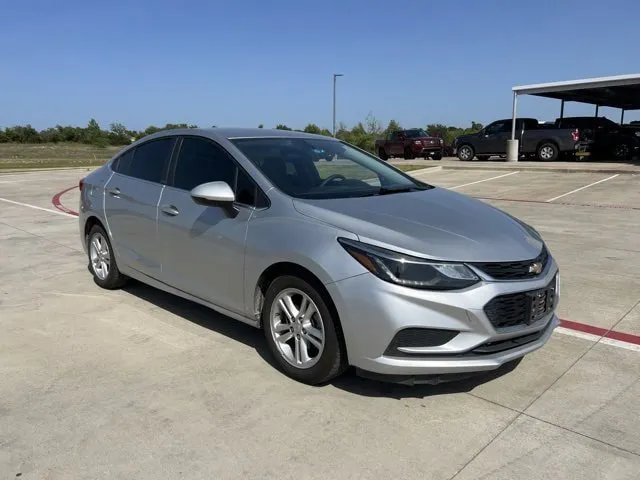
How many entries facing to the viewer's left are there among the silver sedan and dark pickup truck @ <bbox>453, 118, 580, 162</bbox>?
1

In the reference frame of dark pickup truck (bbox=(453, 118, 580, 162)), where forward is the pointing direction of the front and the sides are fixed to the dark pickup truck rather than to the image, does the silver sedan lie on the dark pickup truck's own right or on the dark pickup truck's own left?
on the dark pickup truck's own left

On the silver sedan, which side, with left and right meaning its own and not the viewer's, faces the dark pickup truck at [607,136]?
left

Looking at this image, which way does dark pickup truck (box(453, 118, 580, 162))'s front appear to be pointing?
to the viewer's left

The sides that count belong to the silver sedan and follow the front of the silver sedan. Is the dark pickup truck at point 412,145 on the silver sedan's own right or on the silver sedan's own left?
on the silver sedan's own left

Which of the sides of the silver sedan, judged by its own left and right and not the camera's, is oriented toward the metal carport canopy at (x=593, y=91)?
left

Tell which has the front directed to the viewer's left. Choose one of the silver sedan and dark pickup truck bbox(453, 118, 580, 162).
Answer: the dark pickup truck

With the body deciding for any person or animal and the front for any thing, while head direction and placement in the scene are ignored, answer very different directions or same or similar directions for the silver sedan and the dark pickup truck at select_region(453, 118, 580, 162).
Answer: very different directions

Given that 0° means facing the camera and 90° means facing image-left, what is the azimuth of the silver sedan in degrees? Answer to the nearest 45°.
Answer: approximately 315°

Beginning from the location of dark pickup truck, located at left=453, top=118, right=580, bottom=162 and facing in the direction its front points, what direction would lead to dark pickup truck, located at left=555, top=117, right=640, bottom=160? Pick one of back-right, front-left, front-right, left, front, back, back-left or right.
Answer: back
